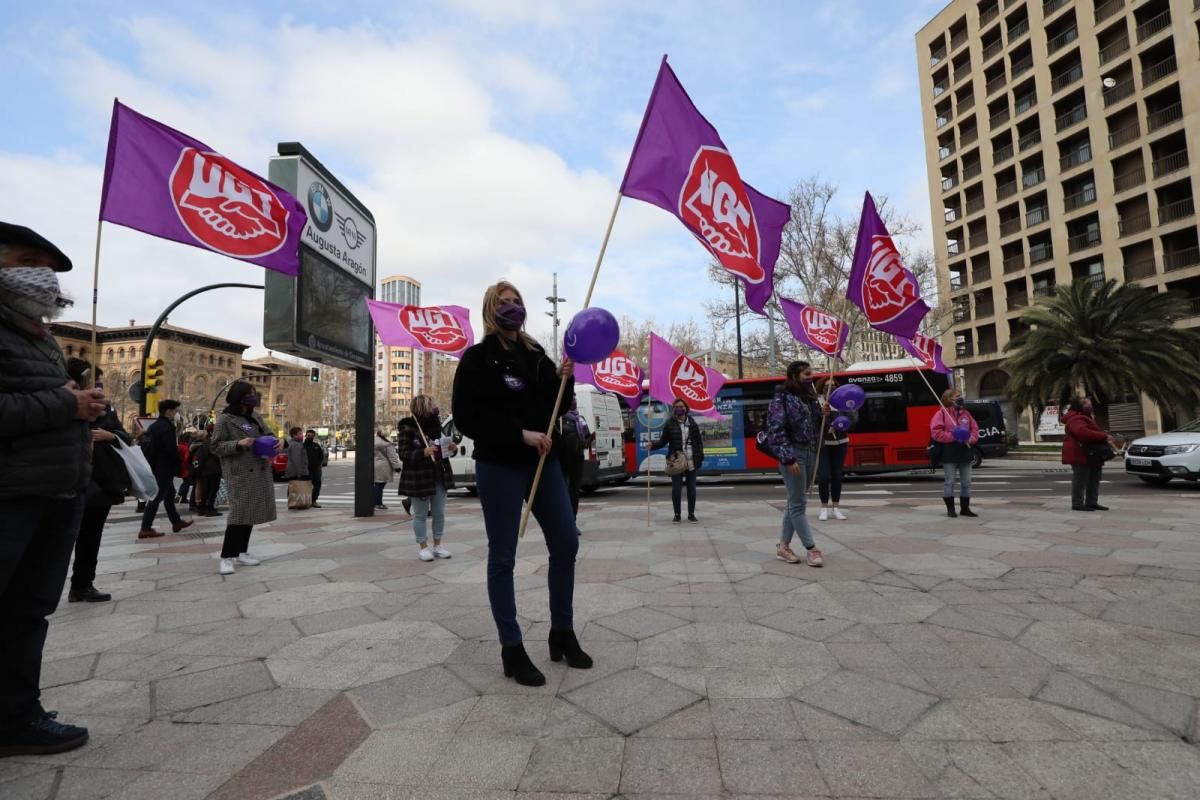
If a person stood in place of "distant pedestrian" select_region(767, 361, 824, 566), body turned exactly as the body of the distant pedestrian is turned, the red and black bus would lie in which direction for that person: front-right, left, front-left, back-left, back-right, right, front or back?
back-left

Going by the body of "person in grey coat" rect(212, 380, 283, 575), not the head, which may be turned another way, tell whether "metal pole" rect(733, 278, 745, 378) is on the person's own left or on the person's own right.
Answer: on the person's own left

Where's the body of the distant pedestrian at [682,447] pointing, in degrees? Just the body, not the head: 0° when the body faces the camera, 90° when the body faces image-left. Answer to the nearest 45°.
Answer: approximately 0°

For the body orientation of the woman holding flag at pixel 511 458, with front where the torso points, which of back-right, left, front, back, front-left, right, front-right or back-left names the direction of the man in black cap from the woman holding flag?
back-right

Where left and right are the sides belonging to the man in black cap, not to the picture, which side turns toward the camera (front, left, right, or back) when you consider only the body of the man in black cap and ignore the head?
right

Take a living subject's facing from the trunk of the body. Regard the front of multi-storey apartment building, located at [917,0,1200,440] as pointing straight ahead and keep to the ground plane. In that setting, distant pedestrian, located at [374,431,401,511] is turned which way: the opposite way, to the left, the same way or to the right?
the opposite way

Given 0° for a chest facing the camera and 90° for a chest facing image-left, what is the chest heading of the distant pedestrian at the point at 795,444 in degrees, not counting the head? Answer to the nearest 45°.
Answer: approximately 315°

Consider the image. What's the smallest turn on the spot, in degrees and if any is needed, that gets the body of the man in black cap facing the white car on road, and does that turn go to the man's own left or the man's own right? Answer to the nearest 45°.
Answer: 0° — they already face it
